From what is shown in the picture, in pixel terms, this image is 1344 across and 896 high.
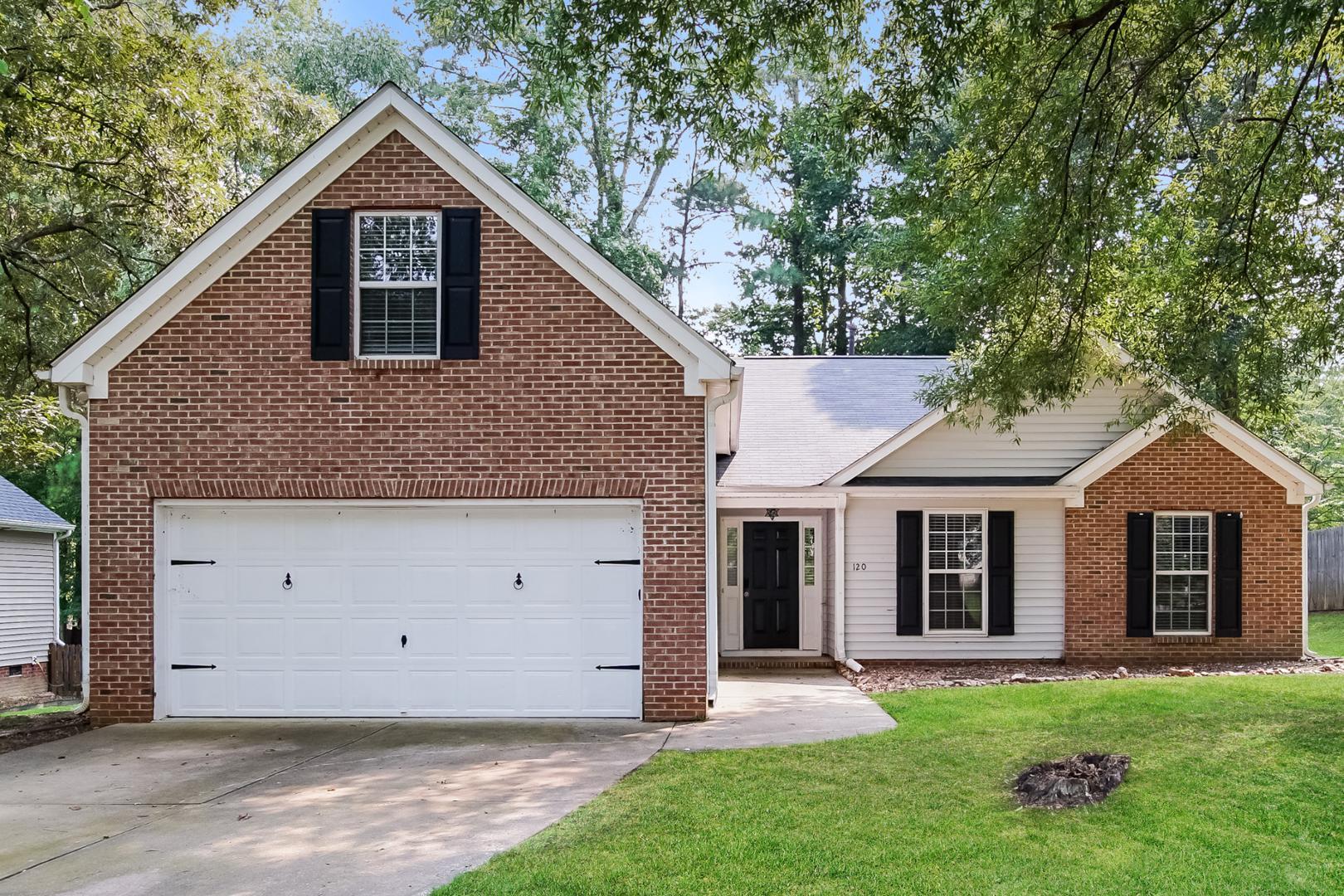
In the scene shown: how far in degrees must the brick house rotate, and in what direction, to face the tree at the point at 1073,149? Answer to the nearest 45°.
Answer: approximately 90° to its left

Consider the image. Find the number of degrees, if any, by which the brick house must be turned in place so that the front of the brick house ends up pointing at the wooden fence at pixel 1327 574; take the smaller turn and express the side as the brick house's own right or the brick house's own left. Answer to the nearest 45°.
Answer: approximately 135° to the brick house's own left

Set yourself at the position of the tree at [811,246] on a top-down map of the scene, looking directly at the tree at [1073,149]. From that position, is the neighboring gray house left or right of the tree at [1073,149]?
right

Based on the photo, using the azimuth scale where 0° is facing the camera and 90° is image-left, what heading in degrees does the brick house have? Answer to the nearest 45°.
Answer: approximately 0°
